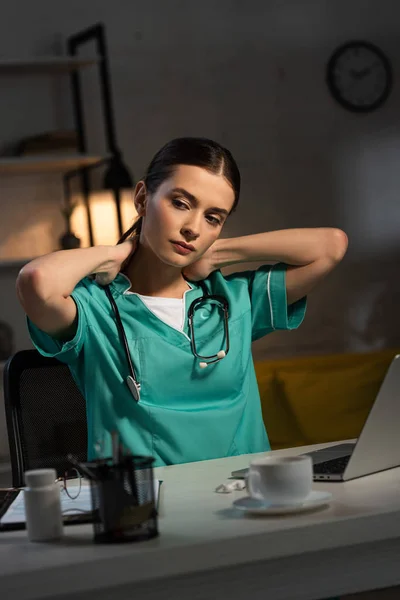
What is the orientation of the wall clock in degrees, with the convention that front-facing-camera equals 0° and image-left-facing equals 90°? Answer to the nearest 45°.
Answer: approximately 0°

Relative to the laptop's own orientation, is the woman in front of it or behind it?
in front

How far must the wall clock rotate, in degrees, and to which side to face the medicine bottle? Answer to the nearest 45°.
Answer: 0° — it already faces it

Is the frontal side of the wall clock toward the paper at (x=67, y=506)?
yes

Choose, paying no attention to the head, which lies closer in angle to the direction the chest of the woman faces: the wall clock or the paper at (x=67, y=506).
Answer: the paper

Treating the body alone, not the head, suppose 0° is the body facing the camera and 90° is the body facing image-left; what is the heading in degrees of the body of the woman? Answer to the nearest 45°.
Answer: approximately 315°

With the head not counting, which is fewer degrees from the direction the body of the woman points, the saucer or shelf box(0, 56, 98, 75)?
the saucer

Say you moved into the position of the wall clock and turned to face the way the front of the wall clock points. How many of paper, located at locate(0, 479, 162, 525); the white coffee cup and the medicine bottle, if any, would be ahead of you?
3

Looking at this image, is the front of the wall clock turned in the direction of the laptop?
yes

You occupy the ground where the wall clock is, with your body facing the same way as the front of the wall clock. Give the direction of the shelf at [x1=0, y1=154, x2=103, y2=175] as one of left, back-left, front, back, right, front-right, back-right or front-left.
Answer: front-right

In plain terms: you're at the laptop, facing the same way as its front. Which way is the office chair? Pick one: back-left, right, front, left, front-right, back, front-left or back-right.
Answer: front

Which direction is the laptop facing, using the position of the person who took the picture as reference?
facing away from the viewer and to the left of the viewer
